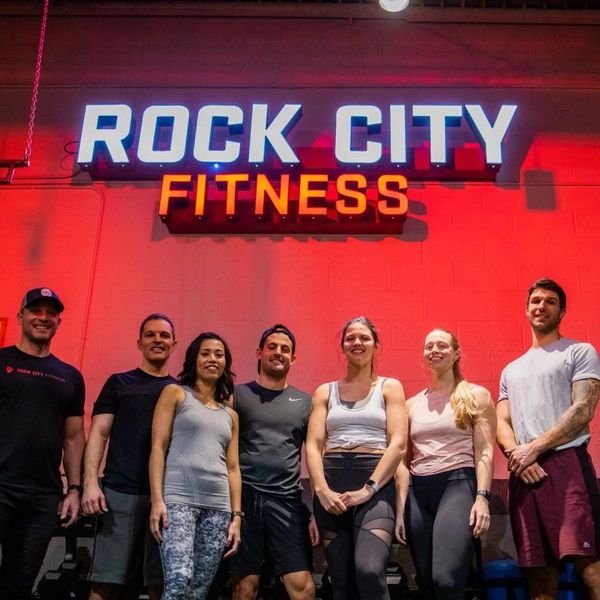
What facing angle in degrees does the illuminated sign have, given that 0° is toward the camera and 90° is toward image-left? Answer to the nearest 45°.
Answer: approximately 0°

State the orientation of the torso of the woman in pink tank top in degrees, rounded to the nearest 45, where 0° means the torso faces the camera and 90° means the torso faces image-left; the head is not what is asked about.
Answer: approximately 45°

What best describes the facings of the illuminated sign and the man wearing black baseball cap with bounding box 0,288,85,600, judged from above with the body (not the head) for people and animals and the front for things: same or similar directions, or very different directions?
same or similar directions

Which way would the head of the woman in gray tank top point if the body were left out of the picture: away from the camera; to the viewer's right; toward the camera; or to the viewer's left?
toward the camera

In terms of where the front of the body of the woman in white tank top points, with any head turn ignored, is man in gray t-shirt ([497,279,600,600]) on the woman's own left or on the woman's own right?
on the woman's own left

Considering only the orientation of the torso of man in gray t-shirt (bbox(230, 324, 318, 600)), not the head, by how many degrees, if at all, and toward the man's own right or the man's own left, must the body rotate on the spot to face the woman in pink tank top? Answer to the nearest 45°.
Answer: approximately 90° to the man's own left

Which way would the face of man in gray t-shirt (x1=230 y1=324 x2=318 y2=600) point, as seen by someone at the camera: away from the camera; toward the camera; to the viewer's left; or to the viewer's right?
toward the camera

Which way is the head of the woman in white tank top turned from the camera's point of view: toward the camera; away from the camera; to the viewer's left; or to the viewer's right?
toward the camera

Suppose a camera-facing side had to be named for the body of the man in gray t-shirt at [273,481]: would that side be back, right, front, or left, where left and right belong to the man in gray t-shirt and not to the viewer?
front

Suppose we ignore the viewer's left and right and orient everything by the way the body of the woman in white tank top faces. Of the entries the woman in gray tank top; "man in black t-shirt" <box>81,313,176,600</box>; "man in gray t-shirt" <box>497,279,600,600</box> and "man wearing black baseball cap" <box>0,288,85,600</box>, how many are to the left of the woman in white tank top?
1

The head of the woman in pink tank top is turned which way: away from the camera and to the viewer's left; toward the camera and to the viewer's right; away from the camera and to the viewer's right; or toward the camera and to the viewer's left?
toward the camera and to the viewer's left

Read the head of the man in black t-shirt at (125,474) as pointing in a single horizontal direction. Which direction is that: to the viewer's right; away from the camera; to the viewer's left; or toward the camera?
toward the camera

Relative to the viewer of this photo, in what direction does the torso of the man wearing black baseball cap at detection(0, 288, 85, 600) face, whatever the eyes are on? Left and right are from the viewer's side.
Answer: facing the viewer
